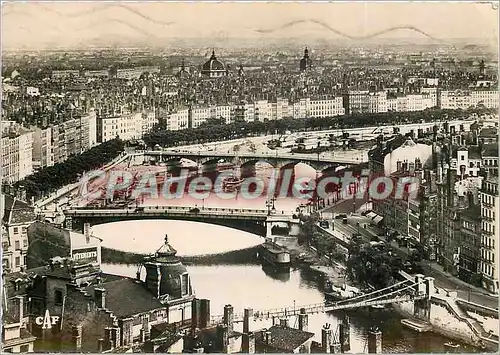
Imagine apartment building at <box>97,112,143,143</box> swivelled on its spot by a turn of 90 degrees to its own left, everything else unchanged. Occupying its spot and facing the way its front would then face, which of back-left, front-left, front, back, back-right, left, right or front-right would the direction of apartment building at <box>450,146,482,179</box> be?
front

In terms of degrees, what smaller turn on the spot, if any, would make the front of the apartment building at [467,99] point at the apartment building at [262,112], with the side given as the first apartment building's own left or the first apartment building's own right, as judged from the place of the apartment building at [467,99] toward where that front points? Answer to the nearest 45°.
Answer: approximately 90° to the first apartment building's own right

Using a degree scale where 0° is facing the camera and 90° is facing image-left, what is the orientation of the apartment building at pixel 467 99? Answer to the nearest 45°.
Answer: approximately 0°

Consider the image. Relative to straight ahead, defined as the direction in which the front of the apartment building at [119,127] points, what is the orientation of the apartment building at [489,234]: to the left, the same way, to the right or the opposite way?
to the right

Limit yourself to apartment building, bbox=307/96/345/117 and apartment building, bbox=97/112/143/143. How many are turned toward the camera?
2

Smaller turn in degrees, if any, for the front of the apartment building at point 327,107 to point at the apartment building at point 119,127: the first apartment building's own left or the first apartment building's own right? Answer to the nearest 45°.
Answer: approximately 90° to the first apartment building's own right
